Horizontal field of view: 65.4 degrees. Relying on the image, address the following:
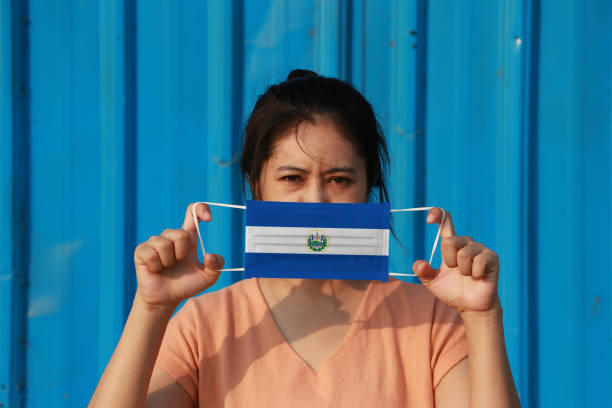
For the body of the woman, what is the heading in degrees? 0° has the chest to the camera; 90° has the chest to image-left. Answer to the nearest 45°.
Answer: approximately 0°
